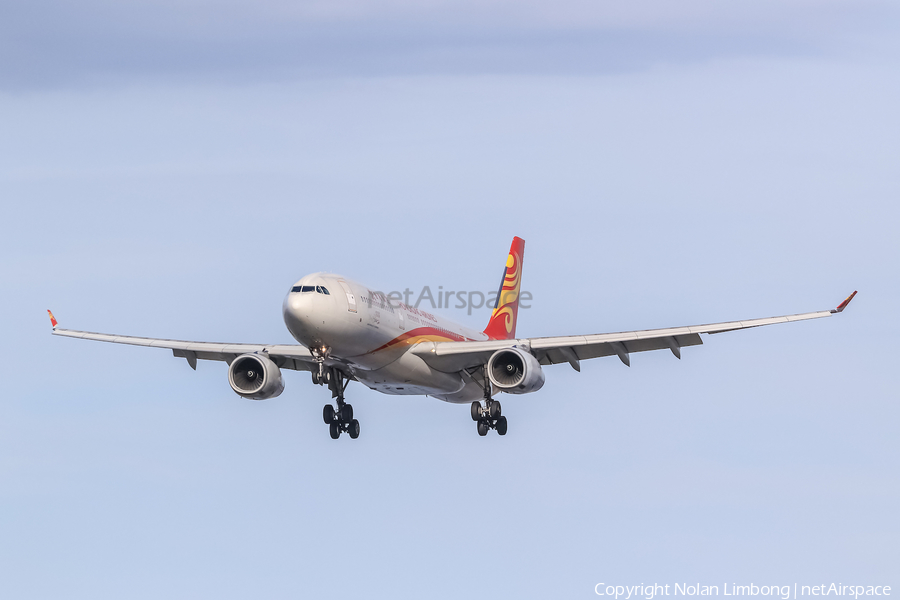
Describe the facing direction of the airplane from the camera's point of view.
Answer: facing the viewer
